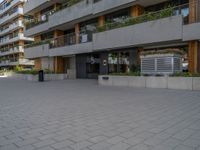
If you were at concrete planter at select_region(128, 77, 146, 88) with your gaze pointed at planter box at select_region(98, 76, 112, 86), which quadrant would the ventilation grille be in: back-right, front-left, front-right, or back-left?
back-right

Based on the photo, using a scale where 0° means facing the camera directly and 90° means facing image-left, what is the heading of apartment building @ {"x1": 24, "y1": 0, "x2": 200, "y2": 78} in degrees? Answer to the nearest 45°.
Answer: approximately 45°

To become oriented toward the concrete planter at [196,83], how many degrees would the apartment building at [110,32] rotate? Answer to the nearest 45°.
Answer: approximately 90° to its left
